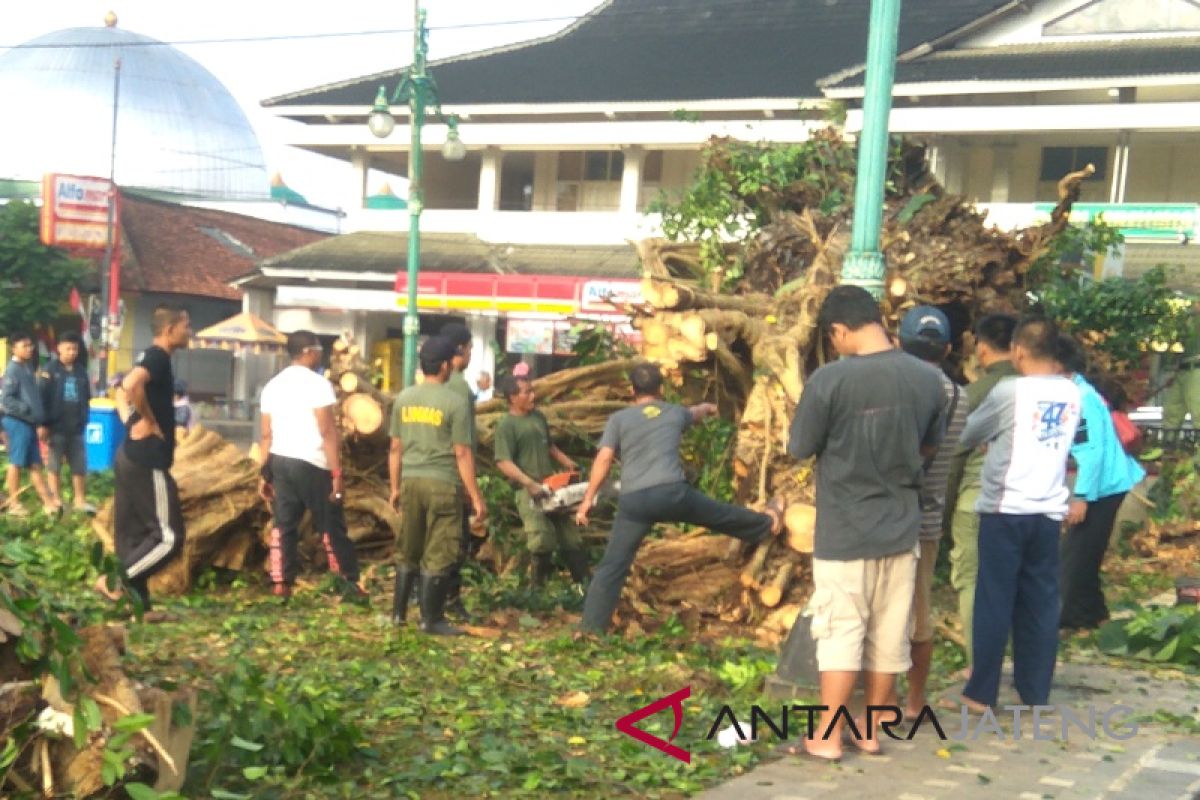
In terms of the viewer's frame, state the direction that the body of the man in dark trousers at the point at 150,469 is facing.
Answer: to the viewer's right

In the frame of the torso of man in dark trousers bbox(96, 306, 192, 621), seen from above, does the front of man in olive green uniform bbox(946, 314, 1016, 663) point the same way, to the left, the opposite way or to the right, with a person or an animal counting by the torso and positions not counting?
to the left

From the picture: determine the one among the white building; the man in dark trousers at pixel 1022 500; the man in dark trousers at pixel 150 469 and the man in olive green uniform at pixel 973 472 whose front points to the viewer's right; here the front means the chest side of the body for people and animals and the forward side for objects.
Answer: the man in dark trousers at pixel 150 469

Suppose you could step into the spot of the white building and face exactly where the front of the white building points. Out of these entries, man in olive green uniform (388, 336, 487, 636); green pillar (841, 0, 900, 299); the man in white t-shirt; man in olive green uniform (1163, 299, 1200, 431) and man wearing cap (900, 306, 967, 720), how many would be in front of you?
5

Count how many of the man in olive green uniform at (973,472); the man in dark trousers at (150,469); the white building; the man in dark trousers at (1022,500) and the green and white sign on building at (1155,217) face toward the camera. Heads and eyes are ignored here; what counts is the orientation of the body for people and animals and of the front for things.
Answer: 2

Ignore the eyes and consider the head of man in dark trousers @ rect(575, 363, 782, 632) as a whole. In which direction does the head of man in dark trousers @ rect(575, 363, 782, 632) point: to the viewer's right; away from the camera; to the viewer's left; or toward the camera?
away from the camera

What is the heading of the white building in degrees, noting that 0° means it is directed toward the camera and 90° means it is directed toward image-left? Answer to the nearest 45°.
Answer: approximately 0°

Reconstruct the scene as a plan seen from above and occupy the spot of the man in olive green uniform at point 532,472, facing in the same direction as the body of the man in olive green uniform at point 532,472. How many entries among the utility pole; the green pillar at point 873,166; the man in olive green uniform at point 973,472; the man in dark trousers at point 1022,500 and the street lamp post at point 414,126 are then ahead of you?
3

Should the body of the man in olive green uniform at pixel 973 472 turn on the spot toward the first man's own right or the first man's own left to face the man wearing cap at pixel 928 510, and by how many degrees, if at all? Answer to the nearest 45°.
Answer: approximately 135° to the first man's own left

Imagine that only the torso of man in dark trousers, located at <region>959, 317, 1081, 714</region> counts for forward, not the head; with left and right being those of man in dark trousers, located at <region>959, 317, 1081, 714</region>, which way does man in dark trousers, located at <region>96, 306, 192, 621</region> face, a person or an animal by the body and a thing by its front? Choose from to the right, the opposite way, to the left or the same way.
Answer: to the right

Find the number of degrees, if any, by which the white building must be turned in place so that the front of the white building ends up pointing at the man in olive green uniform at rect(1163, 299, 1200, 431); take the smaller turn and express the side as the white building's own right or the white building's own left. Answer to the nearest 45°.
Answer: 0° — it already faces them

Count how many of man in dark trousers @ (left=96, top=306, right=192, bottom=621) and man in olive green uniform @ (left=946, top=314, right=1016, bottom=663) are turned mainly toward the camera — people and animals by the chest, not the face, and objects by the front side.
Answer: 0

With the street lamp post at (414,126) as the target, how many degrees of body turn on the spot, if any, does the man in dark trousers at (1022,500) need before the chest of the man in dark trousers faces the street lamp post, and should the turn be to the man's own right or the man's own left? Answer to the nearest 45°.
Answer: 0° — they already face it

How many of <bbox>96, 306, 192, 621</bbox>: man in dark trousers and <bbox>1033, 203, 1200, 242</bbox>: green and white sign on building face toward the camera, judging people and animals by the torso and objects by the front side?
1

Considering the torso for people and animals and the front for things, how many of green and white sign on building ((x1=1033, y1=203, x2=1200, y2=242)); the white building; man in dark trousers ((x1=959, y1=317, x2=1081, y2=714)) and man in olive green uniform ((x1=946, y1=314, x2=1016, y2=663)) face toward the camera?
2

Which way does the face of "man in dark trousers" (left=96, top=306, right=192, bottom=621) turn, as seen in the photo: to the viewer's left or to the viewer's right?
to the viewer's right

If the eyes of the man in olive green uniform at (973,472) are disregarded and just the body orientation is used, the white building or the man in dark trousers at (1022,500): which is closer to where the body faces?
the white building

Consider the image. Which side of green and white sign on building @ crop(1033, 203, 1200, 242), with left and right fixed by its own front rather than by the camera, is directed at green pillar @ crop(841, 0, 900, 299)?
front

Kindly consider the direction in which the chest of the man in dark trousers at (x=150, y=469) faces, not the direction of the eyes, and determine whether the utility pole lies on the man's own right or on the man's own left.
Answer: on the man's own left

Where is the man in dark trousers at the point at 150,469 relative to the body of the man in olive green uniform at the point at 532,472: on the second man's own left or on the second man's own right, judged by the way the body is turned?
on the second man's own right
